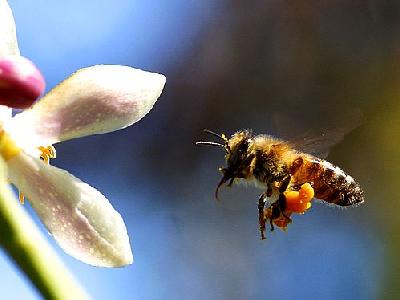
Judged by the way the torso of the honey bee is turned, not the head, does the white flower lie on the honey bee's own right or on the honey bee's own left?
on the honey bee's own left

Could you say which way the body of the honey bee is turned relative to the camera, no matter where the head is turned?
to the viewer's left
